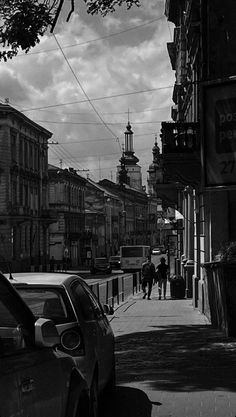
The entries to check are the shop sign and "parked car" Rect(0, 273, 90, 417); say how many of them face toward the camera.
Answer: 1

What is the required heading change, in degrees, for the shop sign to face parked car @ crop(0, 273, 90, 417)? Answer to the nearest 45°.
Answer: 0° — it already faces it
